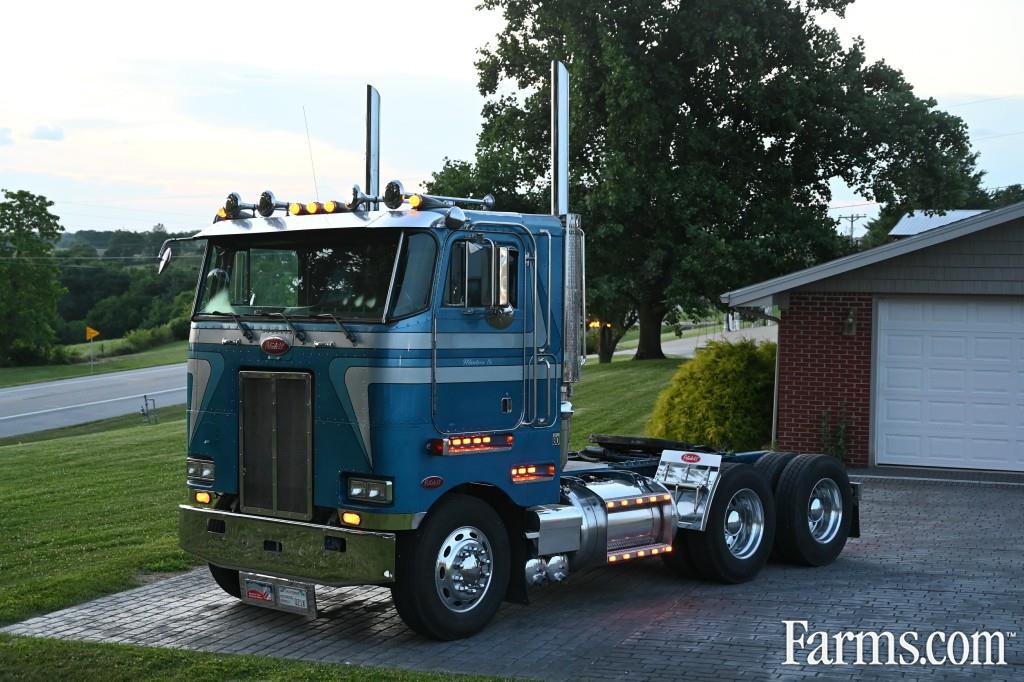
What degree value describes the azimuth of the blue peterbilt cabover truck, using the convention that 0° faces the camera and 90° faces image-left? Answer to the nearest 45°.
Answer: approximately 45°

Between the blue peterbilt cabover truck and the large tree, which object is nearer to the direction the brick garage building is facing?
the blue peterbilt cabover truck

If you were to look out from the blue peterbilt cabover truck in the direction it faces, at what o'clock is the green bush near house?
The green bush near house is roughly at 5 o'clock from the blue peterbilt cabover truck.

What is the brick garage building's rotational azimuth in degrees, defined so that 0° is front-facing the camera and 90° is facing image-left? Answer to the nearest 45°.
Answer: approximately 0°

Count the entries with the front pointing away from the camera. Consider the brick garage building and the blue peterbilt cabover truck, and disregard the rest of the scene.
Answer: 0

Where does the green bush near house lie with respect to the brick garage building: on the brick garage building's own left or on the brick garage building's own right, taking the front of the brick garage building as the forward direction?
on the brick garage building's own right

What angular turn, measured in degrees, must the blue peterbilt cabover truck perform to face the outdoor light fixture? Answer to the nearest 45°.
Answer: approximately 180°

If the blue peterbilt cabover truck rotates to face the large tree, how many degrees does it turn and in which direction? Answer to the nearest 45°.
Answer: approximately 135° to its right
